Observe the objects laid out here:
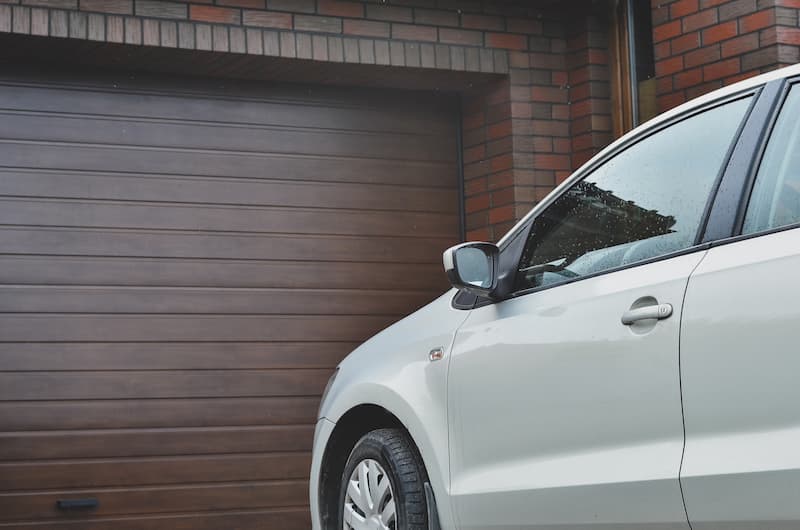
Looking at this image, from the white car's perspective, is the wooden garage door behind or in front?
in front

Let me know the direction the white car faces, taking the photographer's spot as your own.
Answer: facing away from the viewer and to the left of the viewer

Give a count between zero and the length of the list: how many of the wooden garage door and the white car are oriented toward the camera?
1

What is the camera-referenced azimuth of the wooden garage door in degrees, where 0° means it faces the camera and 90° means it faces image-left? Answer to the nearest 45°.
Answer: approximately 0°

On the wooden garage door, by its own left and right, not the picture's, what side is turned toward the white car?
front
